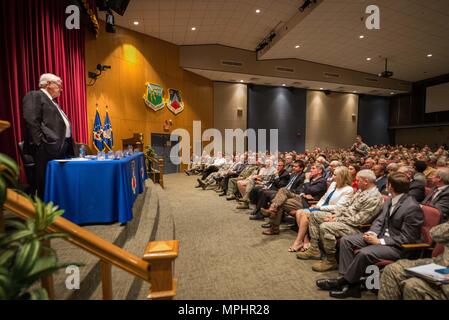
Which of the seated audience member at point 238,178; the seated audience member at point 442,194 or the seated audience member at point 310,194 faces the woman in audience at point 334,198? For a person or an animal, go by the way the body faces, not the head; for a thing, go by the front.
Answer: the seated audience member at point 442,194

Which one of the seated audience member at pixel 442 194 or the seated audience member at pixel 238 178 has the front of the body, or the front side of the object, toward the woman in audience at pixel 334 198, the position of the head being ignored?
the seated audience member at pixel 442 194

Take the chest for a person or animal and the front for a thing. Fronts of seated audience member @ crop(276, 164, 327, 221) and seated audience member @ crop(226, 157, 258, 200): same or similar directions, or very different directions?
same or similar directions

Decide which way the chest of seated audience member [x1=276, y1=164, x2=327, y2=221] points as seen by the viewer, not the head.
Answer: to the viewer's left

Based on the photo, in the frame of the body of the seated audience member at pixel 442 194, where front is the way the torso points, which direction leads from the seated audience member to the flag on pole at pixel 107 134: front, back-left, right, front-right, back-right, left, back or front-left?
front

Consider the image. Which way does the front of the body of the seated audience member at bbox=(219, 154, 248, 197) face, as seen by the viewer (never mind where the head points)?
to the viewer's left

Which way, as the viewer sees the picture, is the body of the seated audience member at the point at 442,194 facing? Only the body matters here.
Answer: to the viewer's left

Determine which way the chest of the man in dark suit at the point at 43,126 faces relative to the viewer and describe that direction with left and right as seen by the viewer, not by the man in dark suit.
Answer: facing to the right of the viewer

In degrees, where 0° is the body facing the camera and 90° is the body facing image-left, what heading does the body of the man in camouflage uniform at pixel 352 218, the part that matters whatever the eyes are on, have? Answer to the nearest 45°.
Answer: approximately 90°

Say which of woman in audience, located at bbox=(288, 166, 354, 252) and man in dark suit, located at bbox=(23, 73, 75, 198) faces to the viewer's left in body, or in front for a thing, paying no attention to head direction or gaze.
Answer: the woman in audience

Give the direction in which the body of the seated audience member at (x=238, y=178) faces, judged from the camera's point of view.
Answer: to the viewer's left

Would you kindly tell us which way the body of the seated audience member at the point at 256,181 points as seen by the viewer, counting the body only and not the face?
to the viewer's left

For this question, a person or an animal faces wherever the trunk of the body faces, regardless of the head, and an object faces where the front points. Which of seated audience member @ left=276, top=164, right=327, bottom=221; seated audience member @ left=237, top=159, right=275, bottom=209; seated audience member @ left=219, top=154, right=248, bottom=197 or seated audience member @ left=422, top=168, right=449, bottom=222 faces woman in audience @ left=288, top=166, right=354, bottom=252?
seated audience member @ left=422, top=168, right=449, bottom=222

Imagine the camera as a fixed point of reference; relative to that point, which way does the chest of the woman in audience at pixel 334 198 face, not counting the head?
to the viewer's left

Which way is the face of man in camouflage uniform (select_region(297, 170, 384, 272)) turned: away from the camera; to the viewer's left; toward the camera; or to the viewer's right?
to the viewer's left
